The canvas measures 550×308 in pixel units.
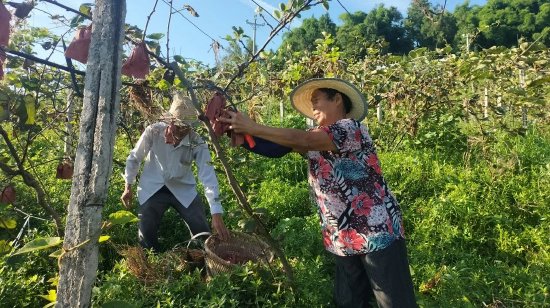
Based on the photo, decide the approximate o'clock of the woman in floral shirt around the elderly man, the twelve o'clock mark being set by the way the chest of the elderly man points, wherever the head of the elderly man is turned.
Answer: The woman in floral shirt is roughly at 11 o'clock from the elderly man.

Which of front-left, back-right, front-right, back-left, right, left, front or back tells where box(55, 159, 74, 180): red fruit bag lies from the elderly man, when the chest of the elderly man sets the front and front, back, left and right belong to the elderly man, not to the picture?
front-right

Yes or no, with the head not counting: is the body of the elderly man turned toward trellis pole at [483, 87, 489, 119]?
no

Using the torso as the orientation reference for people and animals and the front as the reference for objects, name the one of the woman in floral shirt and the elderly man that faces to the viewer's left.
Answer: the woman in floral shirt

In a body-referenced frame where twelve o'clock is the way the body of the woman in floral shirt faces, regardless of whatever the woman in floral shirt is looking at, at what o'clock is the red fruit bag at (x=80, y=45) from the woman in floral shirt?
The red fruit bag is roughly at 11 o'clock from the woman in floral shirt.

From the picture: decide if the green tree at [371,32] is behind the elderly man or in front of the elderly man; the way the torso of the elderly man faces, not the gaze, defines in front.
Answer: behind

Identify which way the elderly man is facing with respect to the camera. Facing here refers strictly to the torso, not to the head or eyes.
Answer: toward the camera

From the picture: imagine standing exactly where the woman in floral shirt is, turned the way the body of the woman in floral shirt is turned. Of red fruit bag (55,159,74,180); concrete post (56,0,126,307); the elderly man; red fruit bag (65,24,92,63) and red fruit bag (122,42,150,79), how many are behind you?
0

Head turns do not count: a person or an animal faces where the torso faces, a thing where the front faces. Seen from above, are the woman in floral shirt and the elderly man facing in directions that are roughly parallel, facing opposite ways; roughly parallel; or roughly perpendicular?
roughly perpendicular

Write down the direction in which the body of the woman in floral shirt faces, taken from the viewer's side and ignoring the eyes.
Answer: to the viewer's left

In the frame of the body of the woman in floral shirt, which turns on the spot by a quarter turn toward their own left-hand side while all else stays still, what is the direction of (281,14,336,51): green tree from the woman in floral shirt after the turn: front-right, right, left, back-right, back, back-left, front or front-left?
back

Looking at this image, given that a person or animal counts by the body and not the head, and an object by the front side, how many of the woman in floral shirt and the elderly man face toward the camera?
1

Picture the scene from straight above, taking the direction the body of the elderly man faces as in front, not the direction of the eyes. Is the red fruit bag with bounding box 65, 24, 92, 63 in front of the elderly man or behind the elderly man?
in front

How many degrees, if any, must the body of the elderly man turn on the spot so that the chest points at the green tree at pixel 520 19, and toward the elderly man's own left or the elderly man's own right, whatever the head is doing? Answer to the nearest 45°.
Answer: approximately 135° to the elderly man's own left
